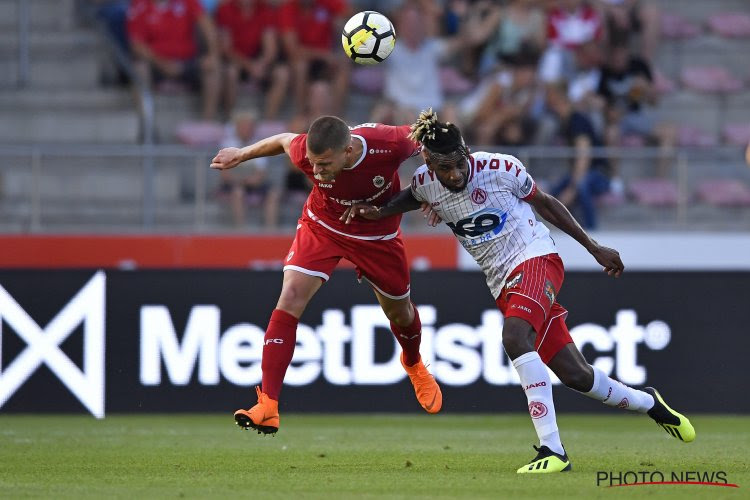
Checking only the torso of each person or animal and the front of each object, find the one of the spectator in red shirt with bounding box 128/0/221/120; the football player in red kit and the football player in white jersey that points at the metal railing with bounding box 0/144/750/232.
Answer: the spectator in red shirt

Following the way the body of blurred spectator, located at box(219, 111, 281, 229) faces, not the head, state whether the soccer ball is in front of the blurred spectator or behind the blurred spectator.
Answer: in front

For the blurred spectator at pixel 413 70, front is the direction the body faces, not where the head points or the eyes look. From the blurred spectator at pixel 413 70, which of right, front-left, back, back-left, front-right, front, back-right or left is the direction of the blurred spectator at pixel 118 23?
right

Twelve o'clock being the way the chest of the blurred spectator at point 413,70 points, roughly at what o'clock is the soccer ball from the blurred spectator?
The soccer ball is roughly at 12 o'clock from the blurred spectator.

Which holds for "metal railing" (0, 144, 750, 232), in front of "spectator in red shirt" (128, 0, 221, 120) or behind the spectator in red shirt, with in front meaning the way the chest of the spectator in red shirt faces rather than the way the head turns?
in front

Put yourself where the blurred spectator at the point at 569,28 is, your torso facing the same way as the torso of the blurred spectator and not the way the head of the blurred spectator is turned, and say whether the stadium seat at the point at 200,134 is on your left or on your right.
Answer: on your right

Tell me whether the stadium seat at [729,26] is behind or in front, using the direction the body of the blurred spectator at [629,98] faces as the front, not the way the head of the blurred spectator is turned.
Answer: behind

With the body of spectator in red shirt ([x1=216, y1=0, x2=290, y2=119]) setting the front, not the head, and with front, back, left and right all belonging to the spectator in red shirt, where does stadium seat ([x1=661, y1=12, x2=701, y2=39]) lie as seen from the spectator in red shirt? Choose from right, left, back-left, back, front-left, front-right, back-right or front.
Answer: left

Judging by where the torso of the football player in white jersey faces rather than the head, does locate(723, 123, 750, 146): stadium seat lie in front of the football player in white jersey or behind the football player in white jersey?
behind

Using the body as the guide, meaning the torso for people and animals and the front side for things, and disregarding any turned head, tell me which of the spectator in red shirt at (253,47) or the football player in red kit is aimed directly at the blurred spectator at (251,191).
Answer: the spectator in red shirt

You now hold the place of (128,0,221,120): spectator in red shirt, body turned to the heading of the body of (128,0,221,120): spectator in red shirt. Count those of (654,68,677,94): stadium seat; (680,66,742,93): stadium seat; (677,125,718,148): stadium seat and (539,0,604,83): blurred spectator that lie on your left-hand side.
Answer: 4
